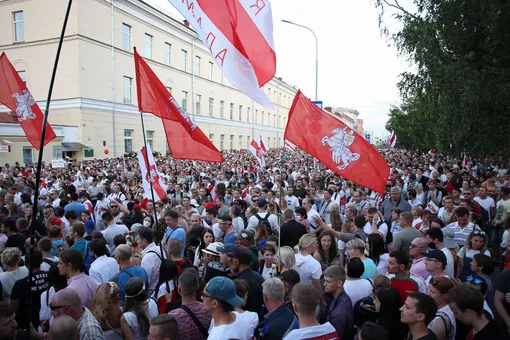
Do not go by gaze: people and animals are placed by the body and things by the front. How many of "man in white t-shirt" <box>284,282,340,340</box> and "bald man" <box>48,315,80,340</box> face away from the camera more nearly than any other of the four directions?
2

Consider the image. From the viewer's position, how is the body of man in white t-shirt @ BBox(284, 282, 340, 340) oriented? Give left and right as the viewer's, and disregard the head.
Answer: facing away from the viewer

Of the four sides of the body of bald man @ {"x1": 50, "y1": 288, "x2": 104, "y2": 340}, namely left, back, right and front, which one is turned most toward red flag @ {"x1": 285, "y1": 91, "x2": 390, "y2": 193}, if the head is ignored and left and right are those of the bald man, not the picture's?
back

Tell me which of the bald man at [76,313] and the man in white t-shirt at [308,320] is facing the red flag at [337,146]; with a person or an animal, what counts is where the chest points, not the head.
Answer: the man in white t-shirt

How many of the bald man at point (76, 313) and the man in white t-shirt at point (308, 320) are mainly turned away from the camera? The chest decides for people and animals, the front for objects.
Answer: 1

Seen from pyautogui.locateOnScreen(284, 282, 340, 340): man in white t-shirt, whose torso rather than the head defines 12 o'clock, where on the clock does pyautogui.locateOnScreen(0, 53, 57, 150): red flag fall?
The red flag is roughly at 10 o'clock from the man in white t-shirt.

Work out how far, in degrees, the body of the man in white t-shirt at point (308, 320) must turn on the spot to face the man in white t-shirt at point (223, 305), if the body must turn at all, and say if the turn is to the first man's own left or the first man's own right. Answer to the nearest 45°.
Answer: approximately 90° to the first man's own left

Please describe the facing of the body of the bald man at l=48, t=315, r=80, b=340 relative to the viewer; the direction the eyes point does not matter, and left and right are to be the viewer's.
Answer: facing away from the viewer

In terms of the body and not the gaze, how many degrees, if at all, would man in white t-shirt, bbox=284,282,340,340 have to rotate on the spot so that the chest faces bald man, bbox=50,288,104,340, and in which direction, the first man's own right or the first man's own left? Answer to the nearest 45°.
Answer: approximately 90° to the first man's own left

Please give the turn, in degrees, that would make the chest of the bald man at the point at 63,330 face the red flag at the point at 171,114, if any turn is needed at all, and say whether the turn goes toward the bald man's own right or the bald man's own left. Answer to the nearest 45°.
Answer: approximately 45° to the bald man's own right
